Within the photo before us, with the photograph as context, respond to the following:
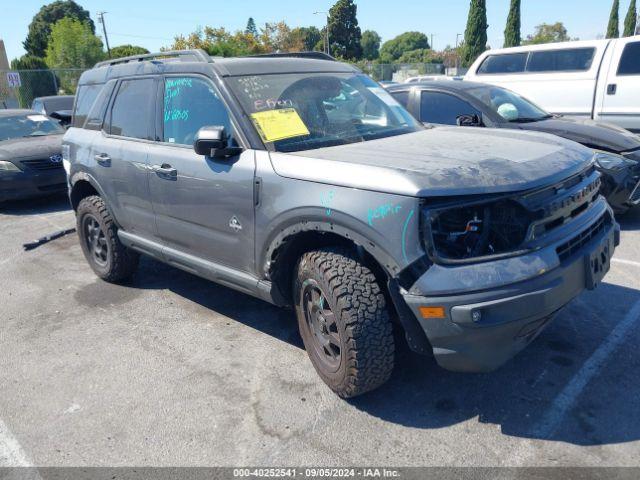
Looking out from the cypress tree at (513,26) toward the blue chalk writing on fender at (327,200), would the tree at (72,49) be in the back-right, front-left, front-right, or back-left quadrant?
front-right

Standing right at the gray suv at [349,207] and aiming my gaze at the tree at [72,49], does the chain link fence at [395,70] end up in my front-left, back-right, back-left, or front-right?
front-right

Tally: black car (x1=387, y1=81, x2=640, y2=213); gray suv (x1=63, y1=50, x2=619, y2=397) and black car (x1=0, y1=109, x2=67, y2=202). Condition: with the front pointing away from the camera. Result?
0

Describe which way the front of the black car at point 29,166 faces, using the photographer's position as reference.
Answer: facing the viewer and to the right of the viewer

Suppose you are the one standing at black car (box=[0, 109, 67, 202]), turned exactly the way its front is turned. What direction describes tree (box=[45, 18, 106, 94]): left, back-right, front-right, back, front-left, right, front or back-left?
back-left

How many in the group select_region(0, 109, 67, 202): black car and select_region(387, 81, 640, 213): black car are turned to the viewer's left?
0

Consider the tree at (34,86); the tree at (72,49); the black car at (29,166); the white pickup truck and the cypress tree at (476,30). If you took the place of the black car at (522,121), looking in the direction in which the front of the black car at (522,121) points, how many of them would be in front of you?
0

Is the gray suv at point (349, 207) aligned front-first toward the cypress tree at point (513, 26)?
no

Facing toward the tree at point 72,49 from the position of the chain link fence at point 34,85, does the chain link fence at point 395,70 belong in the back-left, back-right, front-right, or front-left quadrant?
front-right

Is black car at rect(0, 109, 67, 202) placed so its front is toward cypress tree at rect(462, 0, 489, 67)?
no

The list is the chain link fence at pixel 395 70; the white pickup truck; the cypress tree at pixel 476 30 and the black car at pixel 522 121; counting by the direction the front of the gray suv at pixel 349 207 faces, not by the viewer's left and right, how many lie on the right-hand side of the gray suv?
0

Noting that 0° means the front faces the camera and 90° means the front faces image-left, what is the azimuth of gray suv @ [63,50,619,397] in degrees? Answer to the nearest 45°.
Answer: approximately 315°

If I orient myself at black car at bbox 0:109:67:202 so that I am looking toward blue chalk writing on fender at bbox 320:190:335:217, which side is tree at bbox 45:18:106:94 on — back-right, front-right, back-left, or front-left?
back-left

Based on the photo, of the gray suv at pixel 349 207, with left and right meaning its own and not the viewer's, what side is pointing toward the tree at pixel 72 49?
back

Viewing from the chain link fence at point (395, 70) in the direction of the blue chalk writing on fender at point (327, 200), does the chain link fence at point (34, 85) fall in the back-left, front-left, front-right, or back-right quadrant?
front-right

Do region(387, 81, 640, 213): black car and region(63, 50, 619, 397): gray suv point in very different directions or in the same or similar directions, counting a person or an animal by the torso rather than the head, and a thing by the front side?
same or similar directions

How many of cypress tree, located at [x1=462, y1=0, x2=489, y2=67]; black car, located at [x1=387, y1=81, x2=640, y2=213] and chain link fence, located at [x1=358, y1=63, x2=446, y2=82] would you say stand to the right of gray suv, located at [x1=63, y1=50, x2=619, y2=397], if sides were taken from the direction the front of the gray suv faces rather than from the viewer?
0

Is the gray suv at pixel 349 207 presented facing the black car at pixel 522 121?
no

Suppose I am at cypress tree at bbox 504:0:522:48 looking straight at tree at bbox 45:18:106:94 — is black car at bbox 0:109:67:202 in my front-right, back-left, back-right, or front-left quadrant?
front-left
